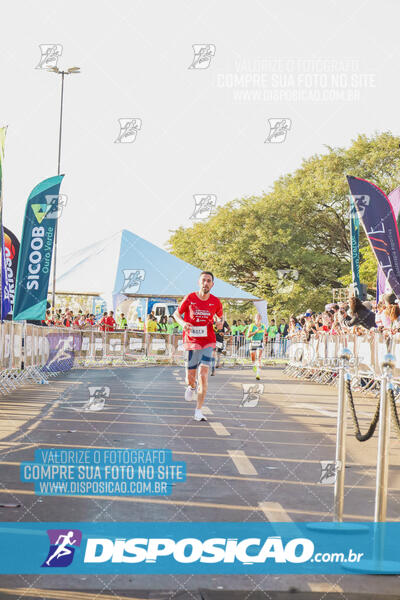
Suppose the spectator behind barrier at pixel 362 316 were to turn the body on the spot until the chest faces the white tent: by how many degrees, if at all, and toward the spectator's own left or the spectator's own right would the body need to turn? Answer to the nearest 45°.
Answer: approximately 45° to the spectator's own right

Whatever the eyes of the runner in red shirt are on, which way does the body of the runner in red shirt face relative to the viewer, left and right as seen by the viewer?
facing the viewer

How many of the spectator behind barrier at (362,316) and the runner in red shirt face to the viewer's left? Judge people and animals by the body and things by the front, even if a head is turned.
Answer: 1

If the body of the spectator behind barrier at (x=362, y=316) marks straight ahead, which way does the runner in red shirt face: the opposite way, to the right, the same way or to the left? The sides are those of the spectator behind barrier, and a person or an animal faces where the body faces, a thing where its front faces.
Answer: to the left

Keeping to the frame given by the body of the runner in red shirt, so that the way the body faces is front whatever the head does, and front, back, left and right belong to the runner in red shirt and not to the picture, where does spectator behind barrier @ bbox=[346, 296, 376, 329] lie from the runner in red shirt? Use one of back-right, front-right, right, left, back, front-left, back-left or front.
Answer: back-left

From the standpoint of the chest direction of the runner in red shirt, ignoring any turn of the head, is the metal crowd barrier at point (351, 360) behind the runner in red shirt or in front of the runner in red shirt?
behind

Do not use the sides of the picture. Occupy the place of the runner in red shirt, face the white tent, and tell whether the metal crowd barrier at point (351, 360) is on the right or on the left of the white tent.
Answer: right

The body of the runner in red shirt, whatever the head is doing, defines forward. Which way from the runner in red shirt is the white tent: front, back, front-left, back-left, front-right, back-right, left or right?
back

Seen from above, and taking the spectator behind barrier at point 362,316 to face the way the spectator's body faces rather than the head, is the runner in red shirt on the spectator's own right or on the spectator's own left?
on the spectator's own left

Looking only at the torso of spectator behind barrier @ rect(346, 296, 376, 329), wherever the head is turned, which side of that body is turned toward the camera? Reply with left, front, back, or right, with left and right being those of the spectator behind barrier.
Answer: left
